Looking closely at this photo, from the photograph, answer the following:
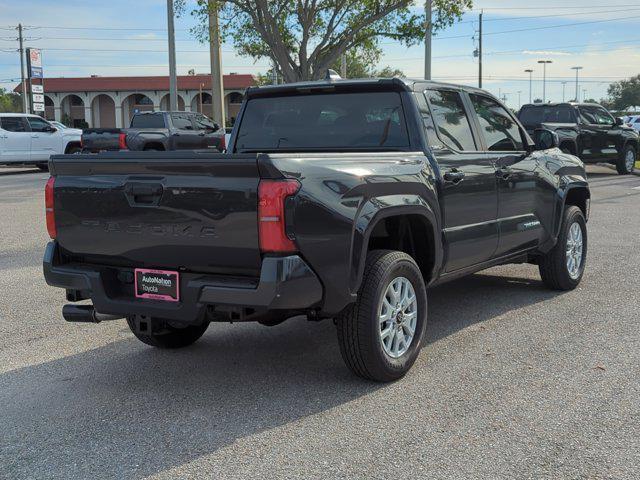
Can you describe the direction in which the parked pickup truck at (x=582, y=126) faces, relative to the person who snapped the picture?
facing away from the viewer and to the right of the viewer

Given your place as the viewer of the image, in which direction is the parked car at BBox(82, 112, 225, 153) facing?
facing away from the viewer and to the right of the viewer

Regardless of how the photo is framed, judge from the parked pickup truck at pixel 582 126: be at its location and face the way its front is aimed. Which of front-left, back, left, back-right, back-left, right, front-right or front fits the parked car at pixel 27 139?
back-left

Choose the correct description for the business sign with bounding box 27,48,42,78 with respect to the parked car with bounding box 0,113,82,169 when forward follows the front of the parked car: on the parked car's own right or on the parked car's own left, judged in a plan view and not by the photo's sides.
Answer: on the parked car's own left

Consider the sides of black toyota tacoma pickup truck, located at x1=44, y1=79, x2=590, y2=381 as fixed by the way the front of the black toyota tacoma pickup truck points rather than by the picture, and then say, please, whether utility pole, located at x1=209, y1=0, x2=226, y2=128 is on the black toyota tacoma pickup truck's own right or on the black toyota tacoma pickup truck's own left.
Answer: on the black toyota tacoma pickup truck's own left

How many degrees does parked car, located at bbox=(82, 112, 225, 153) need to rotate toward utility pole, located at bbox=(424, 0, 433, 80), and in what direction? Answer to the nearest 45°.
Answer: approximately 45° to its right

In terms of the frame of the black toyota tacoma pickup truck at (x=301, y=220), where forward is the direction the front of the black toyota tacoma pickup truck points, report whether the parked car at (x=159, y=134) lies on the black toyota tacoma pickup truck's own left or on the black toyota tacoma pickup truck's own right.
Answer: on the black toyota tacoma pickup truck's own left

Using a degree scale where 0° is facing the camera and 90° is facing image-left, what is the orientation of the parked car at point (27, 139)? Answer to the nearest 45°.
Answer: approximately 270°

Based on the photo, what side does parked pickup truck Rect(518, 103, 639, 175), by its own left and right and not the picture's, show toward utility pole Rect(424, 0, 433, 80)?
left

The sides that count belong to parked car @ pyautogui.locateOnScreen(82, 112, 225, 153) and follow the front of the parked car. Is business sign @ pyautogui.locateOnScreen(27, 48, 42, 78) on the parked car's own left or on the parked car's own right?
on the parked car's own left

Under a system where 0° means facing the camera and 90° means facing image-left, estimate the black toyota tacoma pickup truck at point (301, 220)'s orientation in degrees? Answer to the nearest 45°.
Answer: approximately 225°

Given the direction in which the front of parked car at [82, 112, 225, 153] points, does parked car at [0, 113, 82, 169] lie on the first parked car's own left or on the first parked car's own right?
on the first parked car's own left
